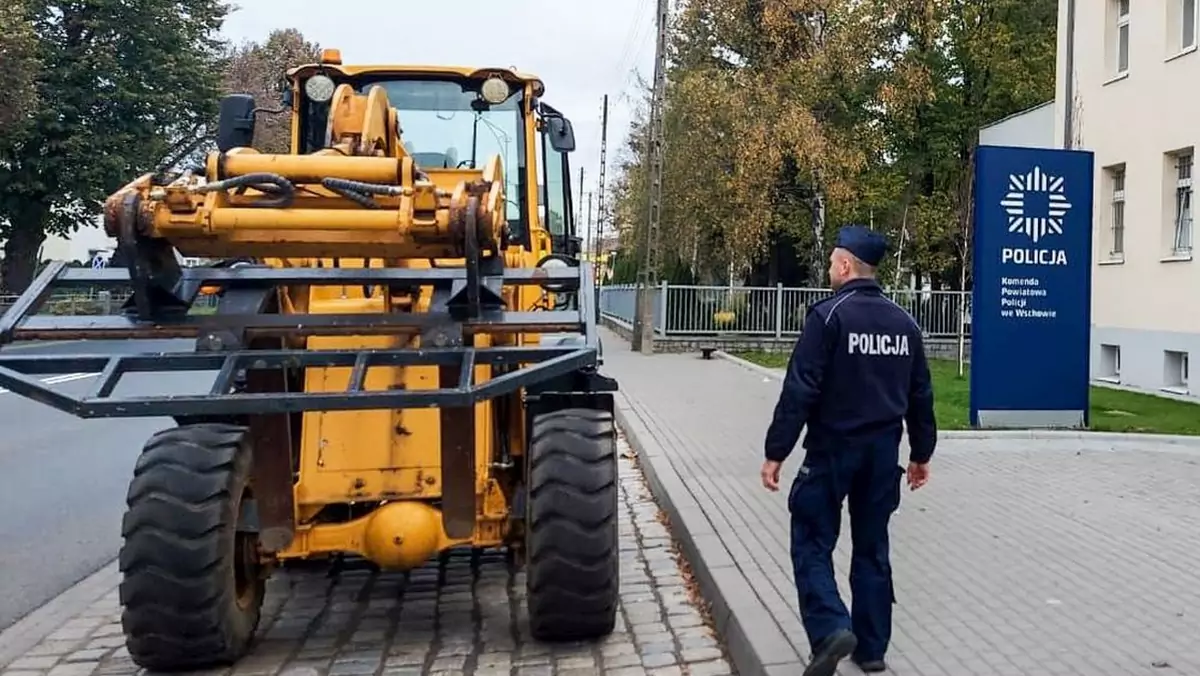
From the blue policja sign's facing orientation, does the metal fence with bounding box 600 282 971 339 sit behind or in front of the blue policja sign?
behind

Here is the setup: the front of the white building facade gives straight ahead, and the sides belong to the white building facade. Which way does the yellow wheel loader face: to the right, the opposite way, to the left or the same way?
to the left

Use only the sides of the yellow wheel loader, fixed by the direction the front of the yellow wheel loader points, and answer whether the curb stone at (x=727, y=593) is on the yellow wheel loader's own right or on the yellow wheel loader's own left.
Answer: on the yellow wheel loader's own left

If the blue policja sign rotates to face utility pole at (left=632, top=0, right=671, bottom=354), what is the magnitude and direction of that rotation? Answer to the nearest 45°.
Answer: approximately 135° to its right

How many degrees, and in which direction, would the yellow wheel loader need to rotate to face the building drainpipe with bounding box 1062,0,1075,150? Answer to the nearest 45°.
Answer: approximately 135° to its left

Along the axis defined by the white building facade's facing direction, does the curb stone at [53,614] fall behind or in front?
in front

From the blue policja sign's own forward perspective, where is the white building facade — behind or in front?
behind

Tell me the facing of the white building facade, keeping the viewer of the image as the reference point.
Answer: facing the viewer and to the left of the viewer

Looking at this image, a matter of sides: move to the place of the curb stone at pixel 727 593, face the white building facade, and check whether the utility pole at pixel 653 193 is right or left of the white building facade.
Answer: left

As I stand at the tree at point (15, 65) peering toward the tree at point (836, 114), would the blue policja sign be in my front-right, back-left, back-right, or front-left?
front-right

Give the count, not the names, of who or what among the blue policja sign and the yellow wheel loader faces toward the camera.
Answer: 2

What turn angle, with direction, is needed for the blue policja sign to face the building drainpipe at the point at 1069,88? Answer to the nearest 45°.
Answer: approximately 180°

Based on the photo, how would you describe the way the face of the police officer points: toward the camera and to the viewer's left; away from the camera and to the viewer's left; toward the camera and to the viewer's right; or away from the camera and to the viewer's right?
away from the camera and to the viewer's left

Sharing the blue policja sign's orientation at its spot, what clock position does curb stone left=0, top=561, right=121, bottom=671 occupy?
The curb stone is roughly at 1 o'clock from the blue policja sign.

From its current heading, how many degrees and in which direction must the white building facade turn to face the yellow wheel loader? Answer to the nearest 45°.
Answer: approximately 45° to its left

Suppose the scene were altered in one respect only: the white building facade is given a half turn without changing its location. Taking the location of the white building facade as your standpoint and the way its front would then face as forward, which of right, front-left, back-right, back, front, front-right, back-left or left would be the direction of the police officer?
back-right

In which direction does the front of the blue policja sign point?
toward the camera

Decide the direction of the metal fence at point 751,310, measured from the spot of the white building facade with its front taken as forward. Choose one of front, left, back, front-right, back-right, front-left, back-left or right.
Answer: right

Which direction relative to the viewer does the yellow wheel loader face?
toward the camera
